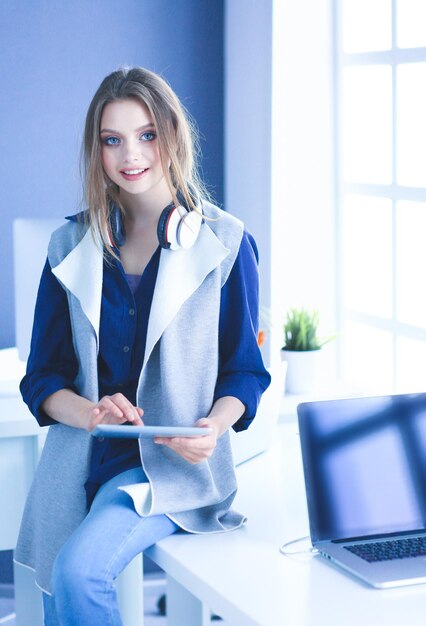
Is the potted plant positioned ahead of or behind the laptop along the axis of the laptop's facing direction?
behind

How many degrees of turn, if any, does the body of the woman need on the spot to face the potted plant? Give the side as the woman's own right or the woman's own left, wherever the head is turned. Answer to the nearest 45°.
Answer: approximately 135° to the woman's own left

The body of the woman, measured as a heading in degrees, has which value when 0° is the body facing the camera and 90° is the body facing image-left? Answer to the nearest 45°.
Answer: approximately 0°
